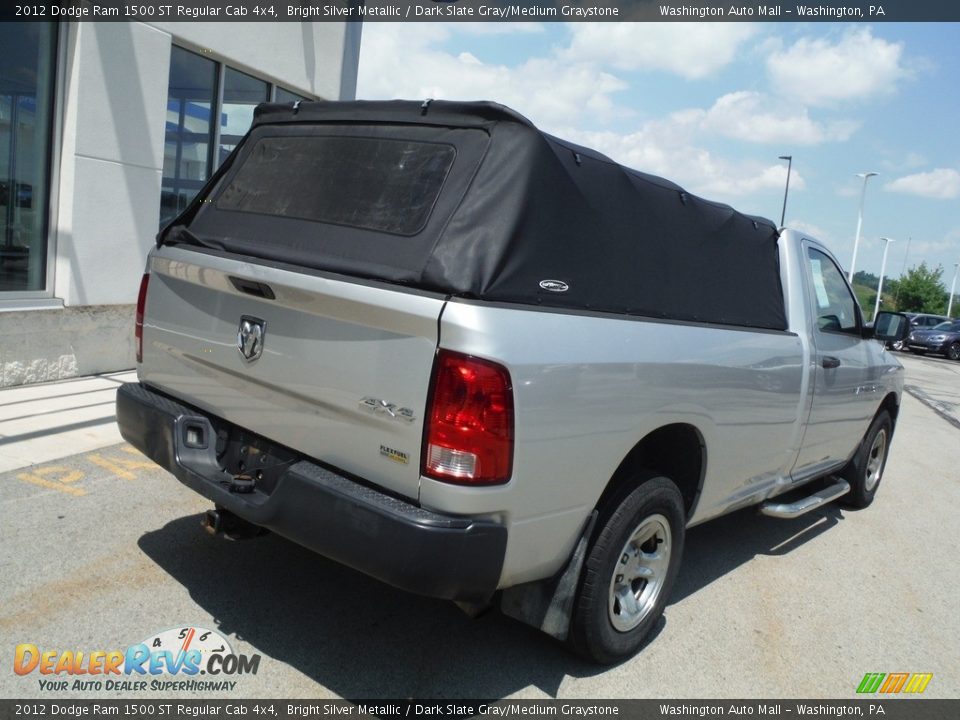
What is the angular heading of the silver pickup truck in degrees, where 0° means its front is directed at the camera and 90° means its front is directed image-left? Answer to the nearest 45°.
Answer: approximately 225°

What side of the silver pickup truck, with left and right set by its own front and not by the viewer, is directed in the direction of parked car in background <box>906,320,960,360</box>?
front

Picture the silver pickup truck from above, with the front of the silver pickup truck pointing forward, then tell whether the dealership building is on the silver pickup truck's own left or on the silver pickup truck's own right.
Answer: on the silver pickup truck's own left

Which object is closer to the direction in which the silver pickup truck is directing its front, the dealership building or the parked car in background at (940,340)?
the parked car in background
